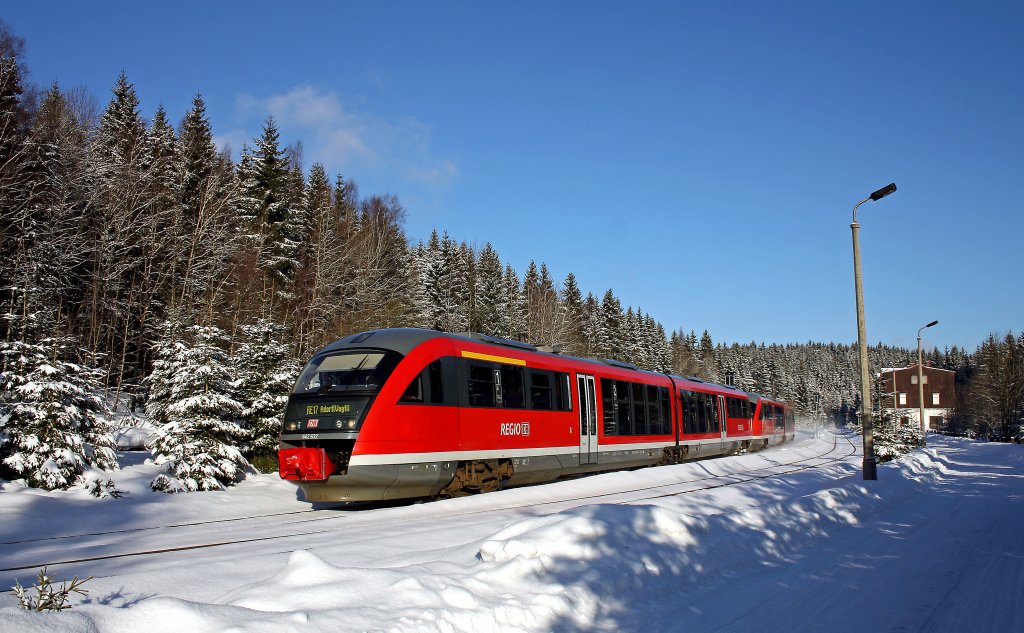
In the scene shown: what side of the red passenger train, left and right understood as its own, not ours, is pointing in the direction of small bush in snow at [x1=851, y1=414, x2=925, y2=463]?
back

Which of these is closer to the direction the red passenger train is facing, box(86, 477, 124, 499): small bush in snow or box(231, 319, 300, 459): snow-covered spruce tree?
the small bush in snow

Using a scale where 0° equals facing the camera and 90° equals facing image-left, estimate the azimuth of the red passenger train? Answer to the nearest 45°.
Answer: approximately 45°

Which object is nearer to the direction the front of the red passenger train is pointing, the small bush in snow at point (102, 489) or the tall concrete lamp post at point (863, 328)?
the small bush in snow

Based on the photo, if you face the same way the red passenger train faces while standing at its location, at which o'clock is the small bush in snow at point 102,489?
The small bush in snow is roughly at 1 o'clock from the red passenger train.

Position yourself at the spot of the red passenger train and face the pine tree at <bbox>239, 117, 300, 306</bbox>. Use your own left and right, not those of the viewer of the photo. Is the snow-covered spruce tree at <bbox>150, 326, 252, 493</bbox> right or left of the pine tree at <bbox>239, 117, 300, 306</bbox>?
left

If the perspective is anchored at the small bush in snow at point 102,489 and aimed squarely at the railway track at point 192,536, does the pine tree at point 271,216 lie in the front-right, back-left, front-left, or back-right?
back-left

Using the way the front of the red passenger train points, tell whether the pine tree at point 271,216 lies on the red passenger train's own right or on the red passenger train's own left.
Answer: on the red passenger train's own right
